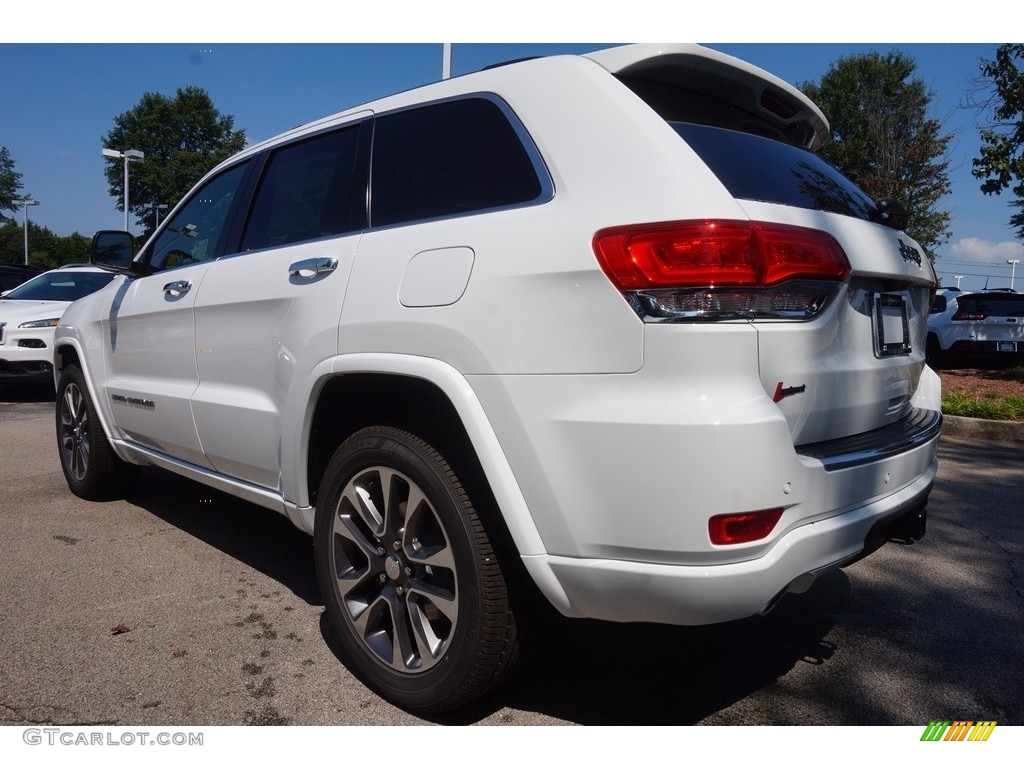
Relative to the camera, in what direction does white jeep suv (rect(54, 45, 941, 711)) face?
facing away from the viewer and to the left of the viewer

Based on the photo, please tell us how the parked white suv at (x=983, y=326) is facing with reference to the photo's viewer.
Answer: facing away from the viewer and to the left of the viewer

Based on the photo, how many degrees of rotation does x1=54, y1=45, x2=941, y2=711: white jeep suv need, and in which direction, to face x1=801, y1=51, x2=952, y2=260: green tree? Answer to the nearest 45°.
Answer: approximately 90° to its right

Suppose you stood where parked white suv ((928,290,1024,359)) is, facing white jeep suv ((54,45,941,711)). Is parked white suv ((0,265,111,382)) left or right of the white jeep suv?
right

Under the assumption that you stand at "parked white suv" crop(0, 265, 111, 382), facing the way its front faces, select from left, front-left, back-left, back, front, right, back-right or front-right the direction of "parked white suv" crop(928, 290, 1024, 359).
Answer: back-left

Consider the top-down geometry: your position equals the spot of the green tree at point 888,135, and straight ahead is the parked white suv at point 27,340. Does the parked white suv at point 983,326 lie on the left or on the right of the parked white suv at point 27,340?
left

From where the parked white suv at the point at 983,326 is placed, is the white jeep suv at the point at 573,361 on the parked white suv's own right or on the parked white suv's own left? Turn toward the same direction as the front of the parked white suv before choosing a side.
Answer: on the parked white suv's own left

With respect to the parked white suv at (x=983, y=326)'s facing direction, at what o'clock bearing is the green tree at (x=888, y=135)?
The green tree is roughly at 1 o'clock from the parked white suv.

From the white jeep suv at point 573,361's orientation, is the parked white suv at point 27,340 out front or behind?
out front

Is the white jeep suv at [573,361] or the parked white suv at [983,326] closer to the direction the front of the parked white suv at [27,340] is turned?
the white jeep suv

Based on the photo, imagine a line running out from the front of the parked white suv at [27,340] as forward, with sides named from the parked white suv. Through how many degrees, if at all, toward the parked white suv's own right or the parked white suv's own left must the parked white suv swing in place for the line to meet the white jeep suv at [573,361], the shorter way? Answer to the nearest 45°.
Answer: approximately 45° to the parked white suv's own left
